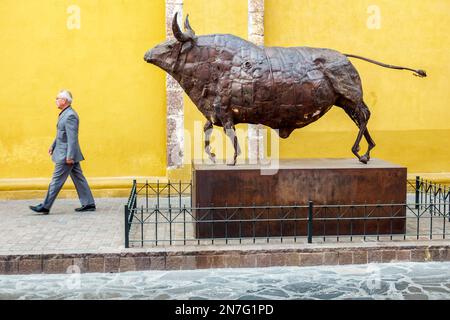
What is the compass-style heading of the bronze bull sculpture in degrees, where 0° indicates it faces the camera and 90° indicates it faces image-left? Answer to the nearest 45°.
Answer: approximately 90°

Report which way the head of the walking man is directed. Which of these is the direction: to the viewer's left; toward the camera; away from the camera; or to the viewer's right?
to the viewer's left

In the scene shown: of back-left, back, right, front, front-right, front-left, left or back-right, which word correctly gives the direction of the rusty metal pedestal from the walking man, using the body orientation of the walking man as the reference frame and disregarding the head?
back-left

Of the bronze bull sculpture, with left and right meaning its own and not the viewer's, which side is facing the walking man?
front

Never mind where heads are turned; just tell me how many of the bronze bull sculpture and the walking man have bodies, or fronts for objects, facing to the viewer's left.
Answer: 2

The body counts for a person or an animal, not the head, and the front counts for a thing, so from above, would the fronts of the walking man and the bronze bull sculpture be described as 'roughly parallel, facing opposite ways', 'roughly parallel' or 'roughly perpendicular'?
roughly parallel

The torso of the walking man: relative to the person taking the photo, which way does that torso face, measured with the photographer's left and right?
facing to the left of the viewer
